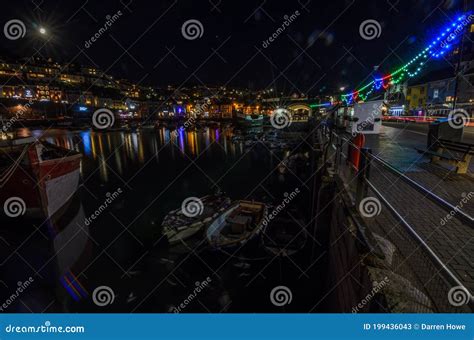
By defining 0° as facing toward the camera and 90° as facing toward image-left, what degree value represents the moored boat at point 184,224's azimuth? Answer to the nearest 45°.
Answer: approximately 45°

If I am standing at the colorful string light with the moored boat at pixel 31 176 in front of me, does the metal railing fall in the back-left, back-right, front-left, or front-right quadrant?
front-left

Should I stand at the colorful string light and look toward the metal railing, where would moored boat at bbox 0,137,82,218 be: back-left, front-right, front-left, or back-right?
front-right

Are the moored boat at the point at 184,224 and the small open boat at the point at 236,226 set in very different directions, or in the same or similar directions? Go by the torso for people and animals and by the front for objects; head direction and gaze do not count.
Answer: same or similar directions
